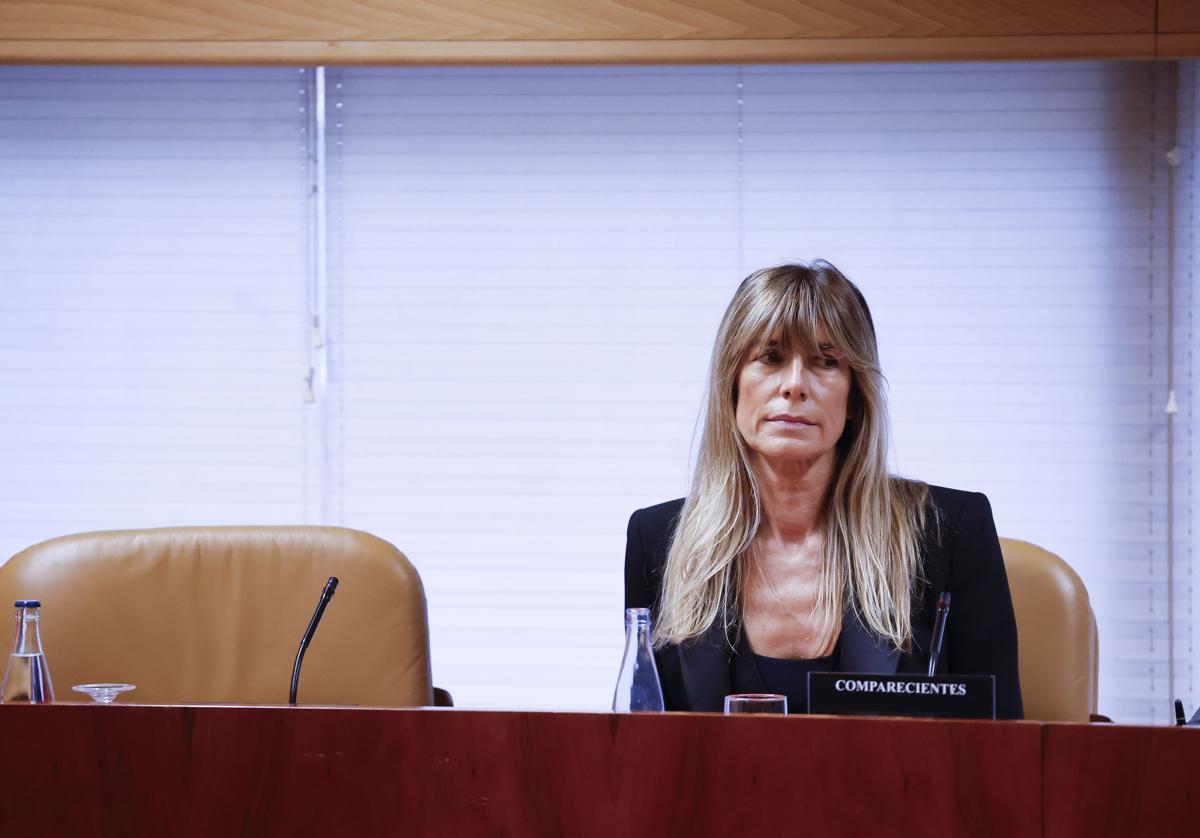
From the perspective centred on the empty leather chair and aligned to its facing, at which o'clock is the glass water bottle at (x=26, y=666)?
The glass water bottle is roughly at 1 o'clock from the empty leather chair.

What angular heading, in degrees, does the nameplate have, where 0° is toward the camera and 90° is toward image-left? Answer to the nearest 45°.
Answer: approximately 0°

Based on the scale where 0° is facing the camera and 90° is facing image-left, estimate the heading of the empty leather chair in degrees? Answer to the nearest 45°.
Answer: approximately 0°

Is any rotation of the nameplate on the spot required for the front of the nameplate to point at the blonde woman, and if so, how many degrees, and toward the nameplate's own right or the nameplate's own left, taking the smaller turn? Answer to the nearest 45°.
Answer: approximately 180°

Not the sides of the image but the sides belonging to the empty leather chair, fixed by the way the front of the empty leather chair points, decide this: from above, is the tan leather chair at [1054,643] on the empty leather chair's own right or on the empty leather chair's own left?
on the empty leather chair's own left

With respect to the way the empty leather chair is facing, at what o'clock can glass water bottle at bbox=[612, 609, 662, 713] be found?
The glass water bottle is roughly at 11 o'clock from the empty leather chair.

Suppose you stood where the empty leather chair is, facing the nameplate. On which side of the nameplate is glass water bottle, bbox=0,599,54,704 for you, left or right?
right

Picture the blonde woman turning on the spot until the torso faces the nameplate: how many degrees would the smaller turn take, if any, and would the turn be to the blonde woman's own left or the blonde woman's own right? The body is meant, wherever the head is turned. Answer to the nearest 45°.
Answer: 0° — they already face it
